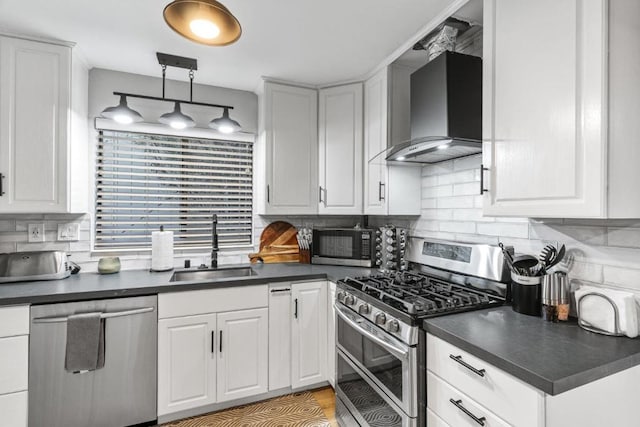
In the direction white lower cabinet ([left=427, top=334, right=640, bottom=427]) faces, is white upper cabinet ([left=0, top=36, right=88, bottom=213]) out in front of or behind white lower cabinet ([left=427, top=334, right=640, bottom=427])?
in front

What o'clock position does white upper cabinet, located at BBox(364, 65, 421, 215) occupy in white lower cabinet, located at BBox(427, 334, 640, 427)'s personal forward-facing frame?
The white upper cabinet is roughly at 3 o'clock from the white lower cabinet.

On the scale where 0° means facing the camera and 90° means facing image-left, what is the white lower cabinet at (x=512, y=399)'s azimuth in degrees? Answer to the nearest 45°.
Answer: approximately 45°

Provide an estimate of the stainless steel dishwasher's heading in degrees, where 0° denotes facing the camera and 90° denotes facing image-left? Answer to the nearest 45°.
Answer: approximately 315°

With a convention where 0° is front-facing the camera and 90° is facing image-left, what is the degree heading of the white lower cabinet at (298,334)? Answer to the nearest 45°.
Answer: approximately 315°
